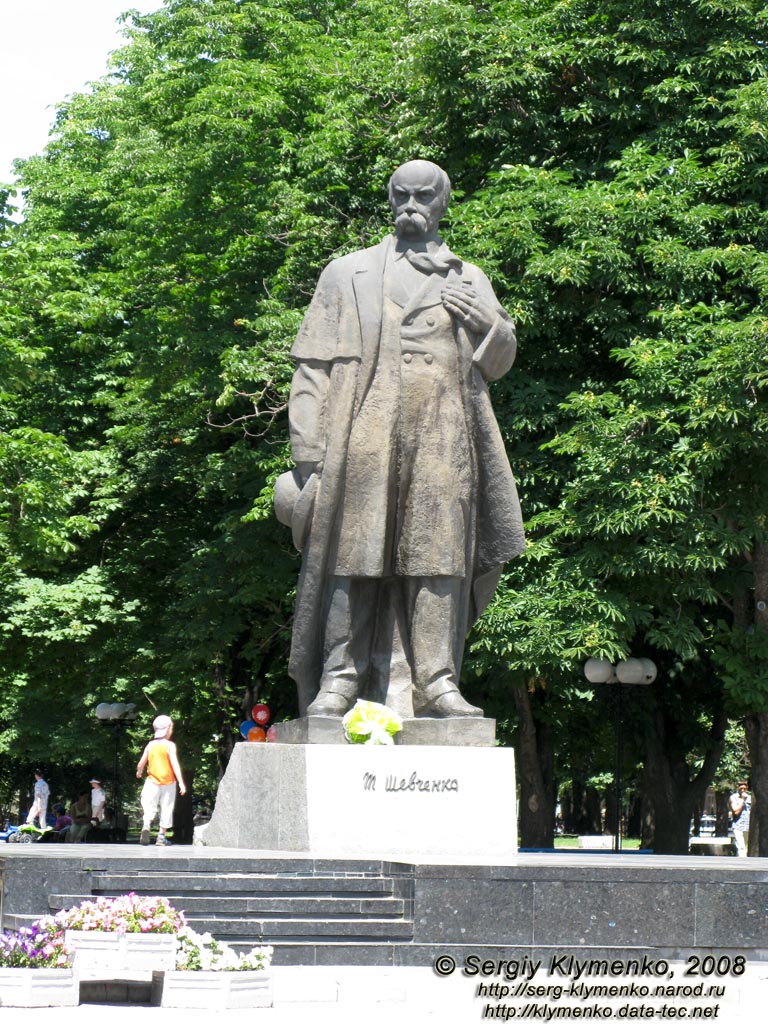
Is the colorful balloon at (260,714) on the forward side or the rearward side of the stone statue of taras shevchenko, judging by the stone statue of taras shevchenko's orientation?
on the rearward side

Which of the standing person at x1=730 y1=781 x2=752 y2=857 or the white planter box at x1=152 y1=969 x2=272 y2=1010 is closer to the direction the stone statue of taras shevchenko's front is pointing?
the white planter box

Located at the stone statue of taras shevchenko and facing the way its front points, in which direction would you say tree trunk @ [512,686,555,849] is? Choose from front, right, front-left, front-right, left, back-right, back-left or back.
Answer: back

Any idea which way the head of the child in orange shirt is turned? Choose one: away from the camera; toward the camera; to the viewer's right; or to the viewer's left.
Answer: away from the camera

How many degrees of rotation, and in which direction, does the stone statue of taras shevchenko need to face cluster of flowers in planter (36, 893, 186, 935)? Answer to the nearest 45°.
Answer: approximately 45° to its right

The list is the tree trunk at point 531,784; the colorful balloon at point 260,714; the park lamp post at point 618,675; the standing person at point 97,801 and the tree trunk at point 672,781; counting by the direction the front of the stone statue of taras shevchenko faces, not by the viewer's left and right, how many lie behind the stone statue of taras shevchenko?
5

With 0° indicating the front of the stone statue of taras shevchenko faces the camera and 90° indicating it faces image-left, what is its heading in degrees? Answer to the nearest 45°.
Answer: approximately 0°

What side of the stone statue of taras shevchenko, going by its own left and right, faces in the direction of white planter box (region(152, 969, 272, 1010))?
front
